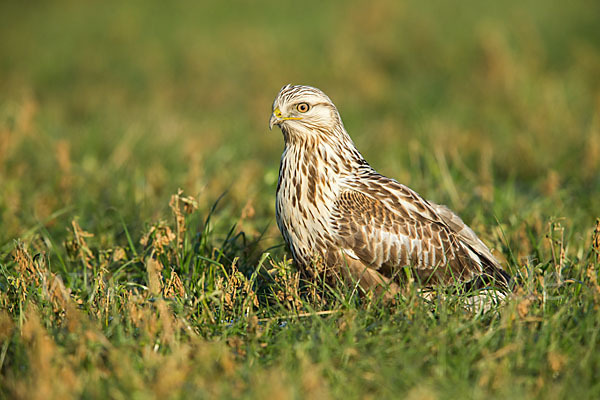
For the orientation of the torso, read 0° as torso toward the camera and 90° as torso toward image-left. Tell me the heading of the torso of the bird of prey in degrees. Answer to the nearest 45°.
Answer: approximately 90°
